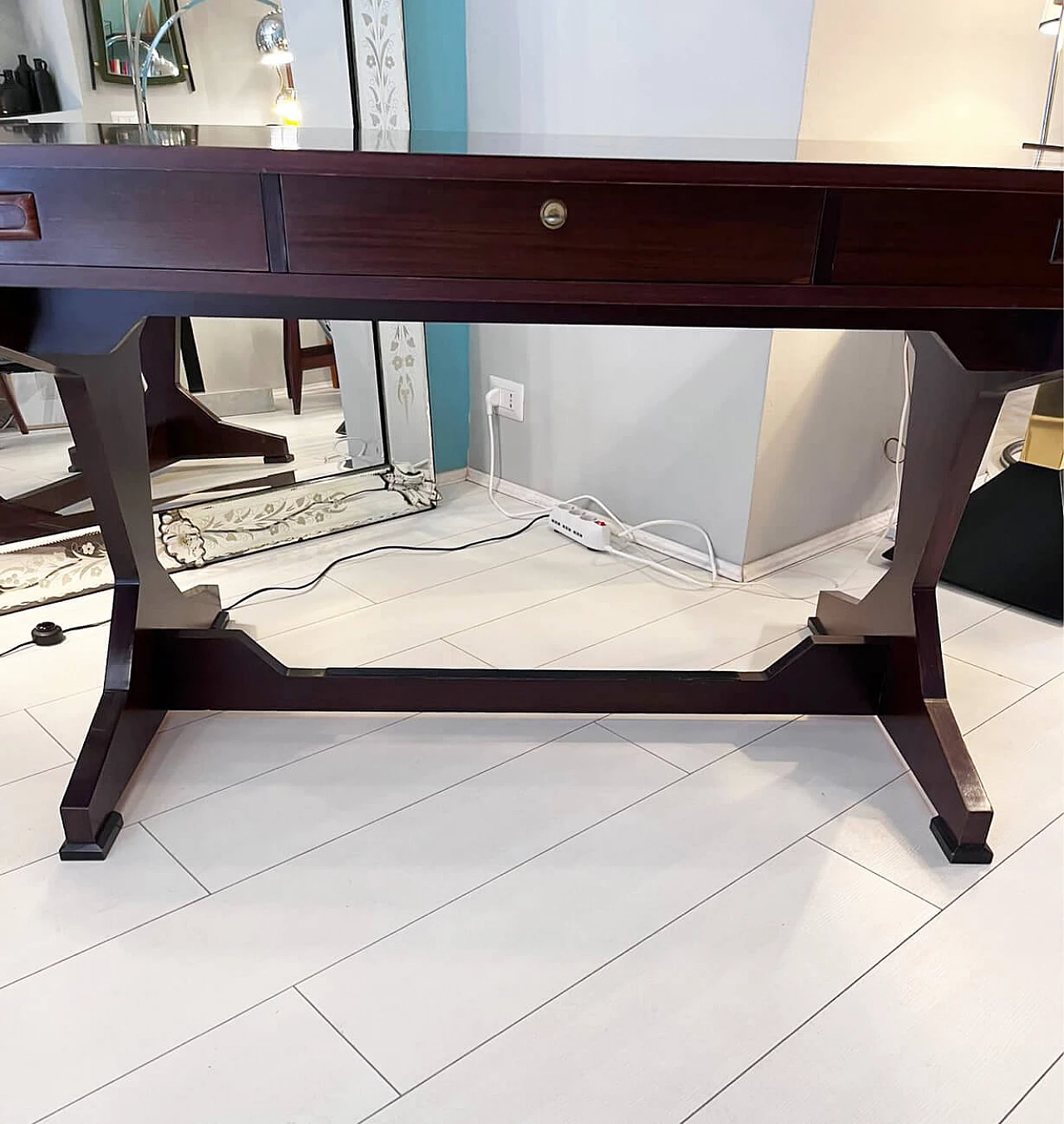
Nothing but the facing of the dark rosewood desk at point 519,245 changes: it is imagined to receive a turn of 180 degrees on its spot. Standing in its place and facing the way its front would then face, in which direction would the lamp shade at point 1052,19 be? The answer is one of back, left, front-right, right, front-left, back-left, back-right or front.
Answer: front-right

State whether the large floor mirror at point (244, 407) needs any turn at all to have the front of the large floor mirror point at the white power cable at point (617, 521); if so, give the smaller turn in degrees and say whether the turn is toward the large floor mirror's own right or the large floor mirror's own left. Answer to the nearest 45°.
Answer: approximately 45° to the large floor mirror's own left

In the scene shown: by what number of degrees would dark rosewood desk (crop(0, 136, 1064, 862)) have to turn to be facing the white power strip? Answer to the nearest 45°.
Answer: approximately 180°

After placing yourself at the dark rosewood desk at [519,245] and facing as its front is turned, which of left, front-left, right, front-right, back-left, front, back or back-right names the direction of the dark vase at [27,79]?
back-right

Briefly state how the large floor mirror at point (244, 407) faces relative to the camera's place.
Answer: facing the viewer and to the right of the viewer

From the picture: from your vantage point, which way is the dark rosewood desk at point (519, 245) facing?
toward the camera
